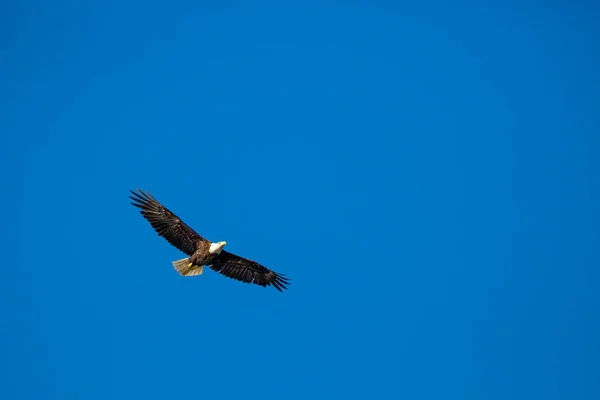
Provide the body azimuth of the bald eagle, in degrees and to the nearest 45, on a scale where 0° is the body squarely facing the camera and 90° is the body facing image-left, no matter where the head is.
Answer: approximately 315°
